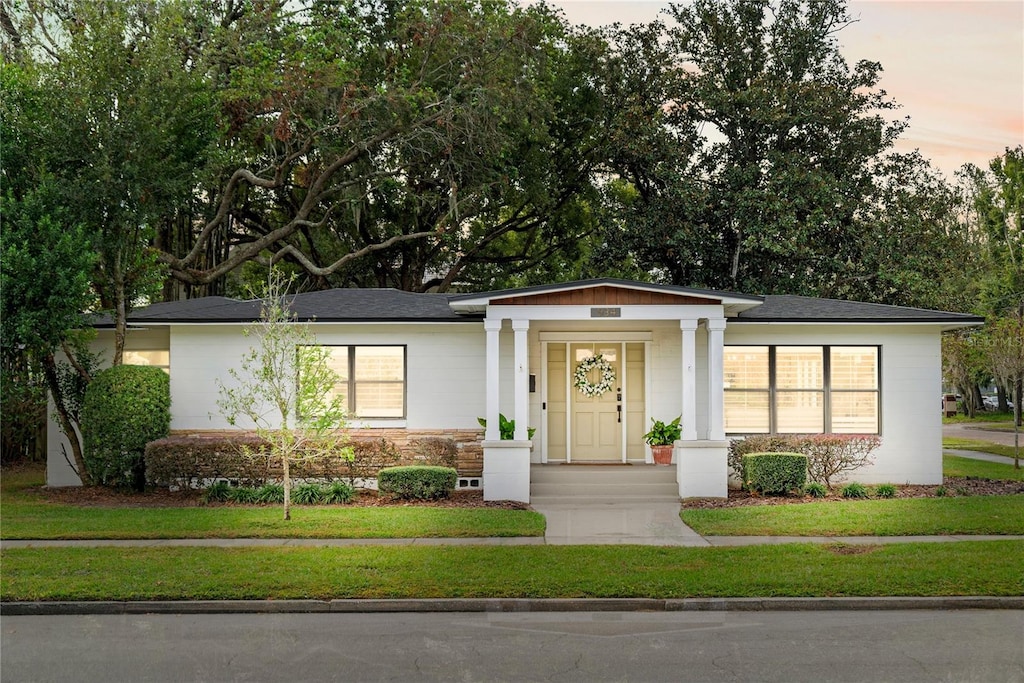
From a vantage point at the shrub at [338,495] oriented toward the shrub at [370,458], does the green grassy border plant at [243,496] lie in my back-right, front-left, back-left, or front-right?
back-left

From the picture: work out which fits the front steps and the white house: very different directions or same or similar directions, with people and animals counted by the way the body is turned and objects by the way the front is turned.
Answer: same or similar directions

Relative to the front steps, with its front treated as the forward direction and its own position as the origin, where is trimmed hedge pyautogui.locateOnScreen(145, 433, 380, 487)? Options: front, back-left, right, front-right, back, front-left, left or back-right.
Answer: right

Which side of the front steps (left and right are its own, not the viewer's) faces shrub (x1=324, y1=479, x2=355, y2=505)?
right

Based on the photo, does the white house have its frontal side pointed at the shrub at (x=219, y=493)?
no

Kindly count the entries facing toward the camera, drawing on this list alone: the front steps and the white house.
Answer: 2

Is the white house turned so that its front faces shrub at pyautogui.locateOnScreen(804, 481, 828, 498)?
no

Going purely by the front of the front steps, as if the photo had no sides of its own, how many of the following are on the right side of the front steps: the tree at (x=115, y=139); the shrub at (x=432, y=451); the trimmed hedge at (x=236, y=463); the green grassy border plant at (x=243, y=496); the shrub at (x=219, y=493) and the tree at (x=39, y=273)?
6

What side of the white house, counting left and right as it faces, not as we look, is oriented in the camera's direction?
front

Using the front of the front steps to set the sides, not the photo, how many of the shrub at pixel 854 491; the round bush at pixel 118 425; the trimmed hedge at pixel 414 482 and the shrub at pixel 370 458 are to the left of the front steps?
1

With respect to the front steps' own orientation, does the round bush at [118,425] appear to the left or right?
on its right

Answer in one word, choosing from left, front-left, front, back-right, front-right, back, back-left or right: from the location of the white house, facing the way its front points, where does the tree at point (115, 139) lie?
right

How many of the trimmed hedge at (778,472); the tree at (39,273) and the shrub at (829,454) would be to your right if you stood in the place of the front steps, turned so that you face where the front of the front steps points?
1

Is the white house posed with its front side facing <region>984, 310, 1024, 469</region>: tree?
no
